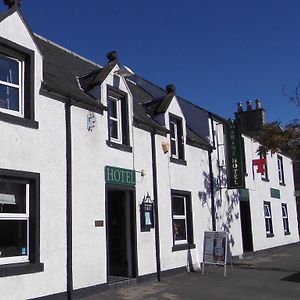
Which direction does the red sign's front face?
toward the camera

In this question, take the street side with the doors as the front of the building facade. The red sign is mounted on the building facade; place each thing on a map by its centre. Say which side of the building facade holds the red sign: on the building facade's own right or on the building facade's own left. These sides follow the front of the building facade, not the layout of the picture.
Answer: on the building facade's own left

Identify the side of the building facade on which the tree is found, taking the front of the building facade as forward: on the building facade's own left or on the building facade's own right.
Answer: on the building facade's own left

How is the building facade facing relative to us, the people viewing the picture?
facing the viewer and to the right of the viewer

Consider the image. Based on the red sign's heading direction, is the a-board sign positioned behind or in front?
in front

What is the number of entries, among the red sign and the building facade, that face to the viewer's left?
0
